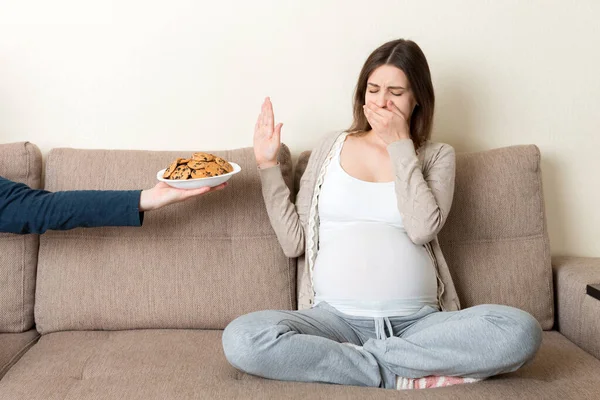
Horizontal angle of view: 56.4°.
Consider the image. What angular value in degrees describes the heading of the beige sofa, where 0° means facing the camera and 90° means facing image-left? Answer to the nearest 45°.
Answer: approximately 0°
